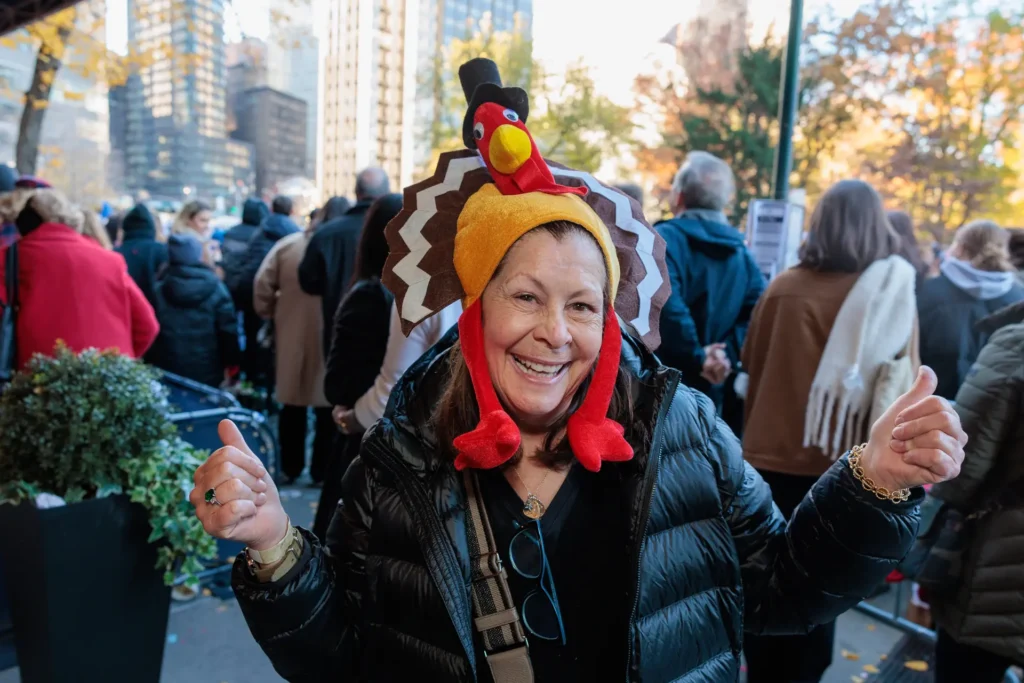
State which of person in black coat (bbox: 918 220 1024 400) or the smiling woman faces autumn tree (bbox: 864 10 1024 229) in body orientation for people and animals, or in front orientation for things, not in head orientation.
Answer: the person in black coat

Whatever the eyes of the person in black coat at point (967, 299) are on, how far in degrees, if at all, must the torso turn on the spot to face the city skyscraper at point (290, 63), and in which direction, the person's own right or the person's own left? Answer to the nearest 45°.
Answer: approximately 45° to the person's own left

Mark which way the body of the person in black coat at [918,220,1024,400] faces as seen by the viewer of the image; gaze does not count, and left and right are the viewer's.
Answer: facing away from the viewer

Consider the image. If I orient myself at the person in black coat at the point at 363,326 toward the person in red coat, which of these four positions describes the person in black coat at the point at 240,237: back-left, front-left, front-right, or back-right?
front-right

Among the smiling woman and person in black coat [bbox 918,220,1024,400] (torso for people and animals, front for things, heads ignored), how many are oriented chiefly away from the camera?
1

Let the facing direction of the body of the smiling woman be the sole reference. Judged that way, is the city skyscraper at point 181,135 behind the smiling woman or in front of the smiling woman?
behind

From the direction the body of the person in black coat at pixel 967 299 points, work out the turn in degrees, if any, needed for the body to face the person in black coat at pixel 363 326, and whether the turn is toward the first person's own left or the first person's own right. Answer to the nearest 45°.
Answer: approximately 135° to the first person's own left

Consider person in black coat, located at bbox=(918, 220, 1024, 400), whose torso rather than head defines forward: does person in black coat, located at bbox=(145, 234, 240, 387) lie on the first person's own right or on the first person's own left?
on the first person's own left

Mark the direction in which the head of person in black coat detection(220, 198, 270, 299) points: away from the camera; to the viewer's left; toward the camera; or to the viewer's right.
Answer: away from the camera

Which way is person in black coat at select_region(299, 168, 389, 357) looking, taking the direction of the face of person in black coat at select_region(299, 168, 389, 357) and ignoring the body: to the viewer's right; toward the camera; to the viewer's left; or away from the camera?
away from the camera

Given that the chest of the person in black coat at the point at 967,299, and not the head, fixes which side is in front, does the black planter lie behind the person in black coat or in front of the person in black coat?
behind

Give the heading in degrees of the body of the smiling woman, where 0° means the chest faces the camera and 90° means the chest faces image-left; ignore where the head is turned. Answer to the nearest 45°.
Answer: approximately 0°

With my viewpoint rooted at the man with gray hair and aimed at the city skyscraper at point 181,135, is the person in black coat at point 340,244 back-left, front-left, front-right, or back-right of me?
front-left
